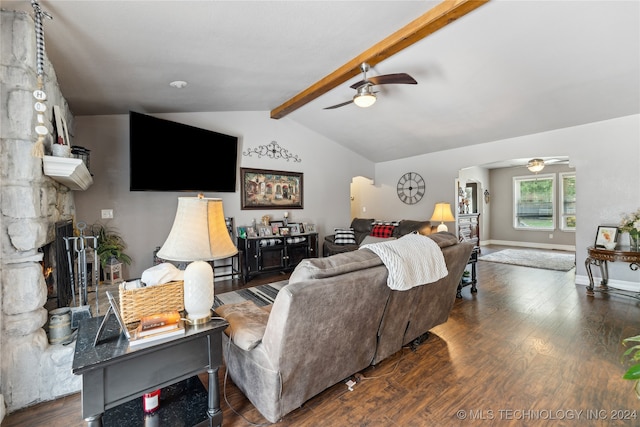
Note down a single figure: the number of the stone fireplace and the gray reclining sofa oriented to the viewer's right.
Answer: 1

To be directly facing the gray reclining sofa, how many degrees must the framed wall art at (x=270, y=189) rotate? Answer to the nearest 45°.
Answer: approximately 45° to its right

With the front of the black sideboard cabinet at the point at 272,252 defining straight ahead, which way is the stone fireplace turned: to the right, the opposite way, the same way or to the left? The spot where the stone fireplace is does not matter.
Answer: to the left

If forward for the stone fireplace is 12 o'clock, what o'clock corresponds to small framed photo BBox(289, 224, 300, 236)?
The small framed photo is roughly at 11 o'clock from the stone fireplace.

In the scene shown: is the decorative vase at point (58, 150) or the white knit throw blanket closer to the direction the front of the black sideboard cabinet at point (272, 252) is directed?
the white knit throw blanket

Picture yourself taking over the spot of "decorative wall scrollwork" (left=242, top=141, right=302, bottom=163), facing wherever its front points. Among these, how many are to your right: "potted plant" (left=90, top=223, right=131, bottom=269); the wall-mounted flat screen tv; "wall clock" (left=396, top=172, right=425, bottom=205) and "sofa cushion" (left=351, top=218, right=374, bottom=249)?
2

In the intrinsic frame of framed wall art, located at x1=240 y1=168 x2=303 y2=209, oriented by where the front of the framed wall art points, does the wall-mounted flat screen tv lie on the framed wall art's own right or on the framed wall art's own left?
on the framed wall art's own right

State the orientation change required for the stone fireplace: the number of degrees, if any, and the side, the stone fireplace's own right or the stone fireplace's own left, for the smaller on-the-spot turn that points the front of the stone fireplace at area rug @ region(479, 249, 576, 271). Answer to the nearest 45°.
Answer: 0° — it already faces it

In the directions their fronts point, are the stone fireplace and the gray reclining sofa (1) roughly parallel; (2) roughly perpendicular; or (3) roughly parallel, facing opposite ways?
roughly perpendicular

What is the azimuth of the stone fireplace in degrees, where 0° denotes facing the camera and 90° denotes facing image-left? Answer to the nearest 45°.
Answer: approximately 270°
